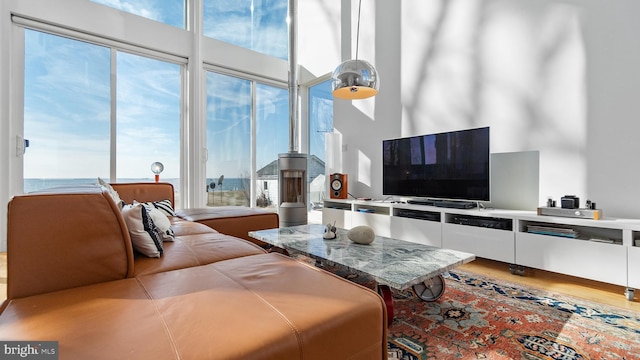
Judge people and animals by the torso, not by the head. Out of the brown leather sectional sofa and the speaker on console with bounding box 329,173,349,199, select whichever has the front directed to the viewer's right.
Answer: the brown leather sectional sofa

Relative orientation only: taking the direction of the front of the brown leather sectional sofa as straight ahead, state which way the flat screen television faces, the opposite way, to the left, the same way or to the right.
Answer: the opposite way

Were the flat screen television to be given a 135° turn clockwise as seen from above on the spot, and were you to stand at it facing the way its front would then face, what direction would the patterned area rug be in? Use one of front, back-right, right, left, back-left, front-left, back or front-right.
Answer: back

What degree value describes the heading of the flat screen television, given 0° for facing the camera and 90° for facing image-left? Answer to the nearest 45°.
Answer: approximately 45°

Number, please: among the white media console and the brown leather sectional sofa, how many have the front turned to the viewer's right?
1

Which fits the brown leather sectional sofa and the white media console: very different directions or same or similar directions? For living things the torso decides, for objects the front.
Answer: very different directions

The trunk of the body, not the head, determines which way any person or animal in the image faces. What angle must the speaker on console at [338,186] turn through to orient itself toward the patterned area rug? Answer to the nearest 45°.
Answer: approximately 45° to its left

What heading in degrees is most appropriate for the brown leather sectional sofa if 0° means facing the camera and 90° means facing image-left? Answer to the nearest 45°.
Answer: approximately 270°

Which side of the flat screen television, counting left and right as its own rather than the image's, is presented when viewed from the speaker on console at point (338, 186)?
right

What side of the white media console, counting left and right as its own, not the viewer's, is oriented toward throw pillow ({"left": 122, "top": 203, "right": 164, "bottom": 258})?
front

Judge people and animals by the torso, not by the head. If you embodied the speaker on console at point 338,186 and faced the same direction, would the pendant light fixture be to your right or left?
on your left
